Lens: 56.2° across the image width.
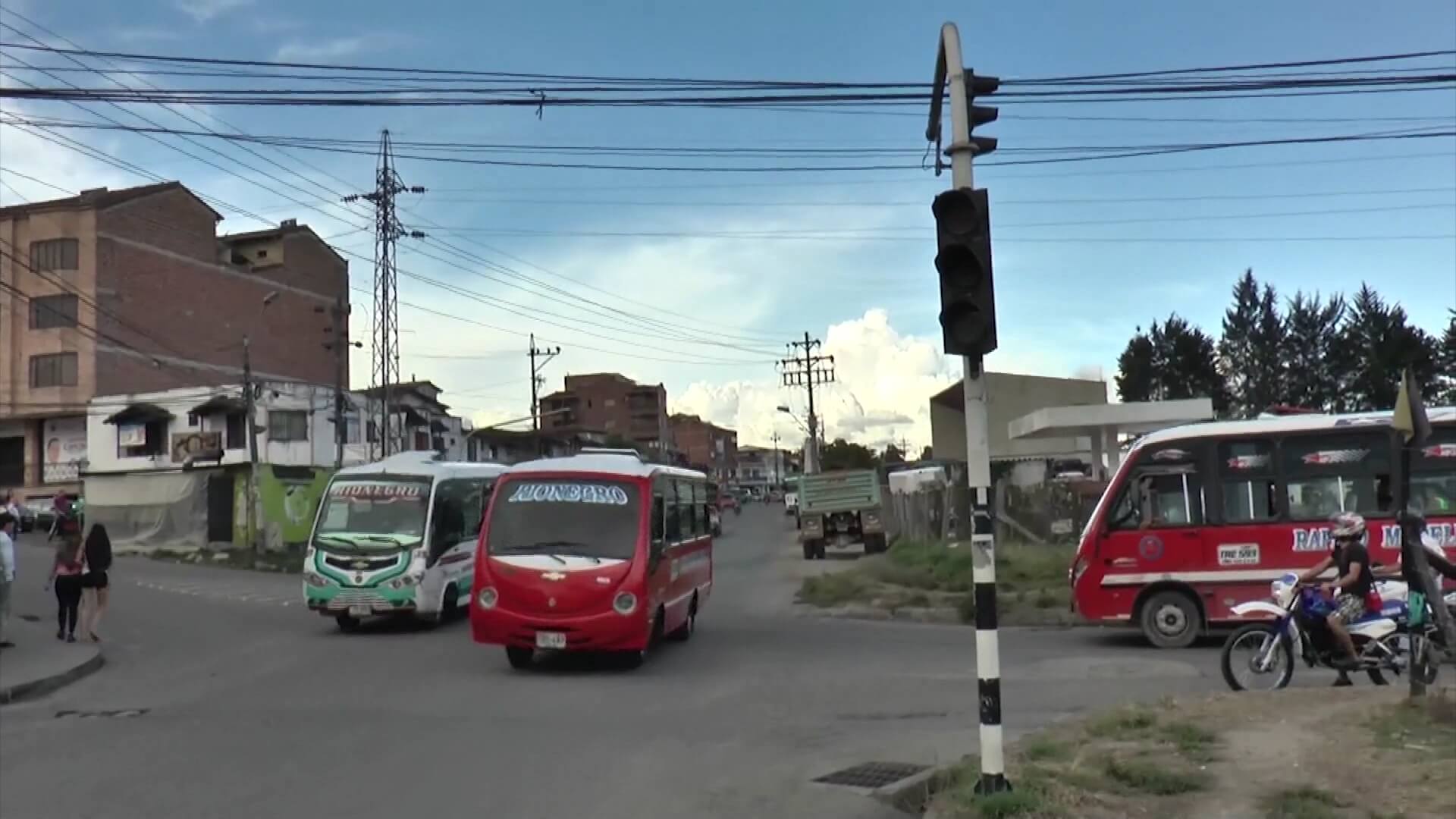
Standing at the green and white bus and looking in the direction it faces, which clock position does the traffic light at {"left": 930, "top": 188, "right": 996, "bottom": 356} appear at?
The traffic light is roughly at 10 o'clock from the green and white bus.

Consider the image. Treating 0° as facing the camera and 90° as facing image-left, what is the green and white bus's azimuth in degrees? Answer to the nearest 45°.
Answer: approximately 45°

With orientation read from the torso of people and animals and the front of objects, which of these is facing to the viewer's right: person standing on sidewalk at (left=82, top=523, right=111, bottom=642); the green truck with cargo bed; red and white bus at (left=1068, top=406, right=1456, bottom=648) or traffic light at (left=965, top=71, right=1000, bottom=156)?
the traffic light

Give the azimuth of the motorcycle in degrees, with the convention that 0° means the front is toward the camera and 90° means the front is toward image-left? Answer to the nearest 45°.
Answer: approximately 90°

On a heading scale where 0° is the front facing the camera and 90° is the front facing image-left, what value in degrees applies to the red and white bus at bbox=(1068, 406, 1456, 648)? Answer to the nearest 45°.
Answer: approximately 90°

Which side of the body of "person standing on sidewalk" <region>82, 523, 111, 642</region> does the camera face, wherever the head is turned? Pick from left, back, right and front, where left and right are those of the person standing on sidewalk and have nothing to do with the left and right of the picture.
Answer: back

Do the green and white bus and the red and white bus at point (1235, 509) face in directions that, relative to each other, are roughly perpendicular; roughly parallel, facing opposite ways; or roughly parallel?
roughly perpendicular

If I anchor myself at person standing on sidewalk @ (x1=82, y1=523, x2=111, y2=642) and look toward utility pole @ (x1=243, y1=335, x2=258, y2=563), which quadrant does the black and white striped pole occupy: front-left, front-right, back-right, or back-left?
back-right

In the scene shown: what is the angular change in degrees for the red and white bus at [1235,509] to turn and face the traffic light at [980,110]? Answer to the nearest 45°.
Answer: approximately 90° to its left

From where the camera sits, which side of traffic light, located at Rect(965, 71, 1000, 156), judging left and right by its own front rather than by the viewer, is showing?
right

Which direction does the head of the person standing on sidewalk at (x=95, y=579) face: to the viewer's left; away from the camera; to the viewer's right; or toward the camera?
away from the camera

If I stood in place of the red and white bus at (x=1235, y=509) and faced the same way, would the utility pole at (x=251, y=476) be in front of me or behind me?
in front
